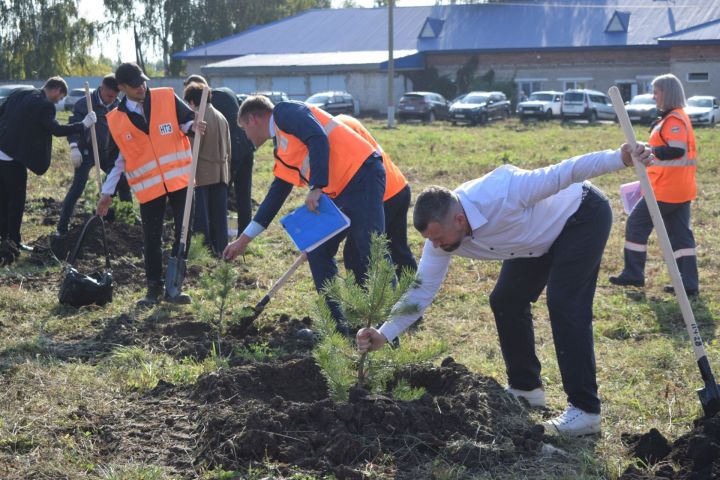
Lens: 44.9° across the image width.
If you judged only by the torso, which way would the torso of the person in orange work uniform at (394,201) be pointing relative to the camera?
to the viewer's left

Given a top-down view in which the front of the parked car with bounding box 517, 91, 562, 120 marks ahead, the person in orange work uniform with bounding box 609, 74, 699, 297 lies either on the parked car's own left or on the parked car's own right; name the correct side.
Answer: on the parked car's own left

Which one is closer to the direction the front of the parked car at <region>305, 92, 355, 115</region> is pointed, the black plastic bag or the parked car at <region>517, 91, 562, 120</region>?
the black plastic bag

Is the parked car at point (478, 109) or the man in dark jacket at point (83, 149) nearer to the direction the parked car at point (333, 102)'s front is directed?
the man in dark jacket

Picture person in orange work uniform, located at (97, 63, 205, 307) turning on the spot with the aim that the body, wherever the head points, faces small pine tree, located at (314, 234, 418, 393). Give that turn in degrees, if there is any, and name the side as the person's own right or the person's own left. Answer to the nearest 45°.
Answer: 0° — they already face it

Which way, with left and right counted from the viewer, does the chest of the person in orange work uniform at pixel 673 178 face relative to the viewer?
facing to the left of the viewer

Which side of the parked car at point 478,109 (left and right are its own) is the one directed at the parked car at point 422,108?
right

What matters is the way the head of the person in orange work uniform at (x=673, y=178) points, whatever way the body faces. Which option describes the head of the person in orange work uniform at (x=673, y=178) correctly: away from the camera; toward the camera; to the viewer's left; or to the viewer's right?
to the viewer's left

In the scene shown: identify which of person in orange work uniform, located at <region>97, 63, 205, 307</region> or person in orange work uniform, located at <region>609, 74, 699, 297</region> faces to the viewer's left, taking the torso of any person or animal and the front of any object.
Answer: person in orange work uniform, located at <region>609, 74, 699, 297</region>

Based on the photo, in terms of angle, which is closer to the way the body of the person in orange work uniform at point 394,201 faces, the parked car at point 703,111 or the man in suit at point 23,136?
the man in suit

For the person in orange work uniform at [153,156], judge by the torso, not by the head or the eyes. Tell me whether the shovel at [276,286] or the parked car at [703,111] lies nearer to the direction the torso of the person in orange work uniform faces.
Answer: the shovel

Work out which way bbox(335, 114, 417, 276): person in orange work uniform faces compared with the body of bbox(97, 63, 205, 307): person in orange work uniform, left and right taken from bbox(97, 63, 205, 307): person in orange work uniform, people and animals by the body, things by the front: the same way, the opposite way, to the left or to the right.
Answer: to the right

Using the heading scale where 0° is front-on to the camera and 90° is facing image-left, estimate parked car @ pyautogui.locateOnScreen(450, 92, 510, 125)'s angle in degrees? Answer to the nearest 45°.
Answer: approximately 45°

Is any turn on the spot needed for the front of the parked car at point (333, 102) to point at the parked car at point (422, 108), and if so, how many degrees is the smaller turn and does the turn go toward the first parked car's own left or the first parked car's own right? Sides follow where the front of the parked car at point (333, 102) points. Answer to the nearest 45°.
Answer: approximately 135° to the first parked car's own left
